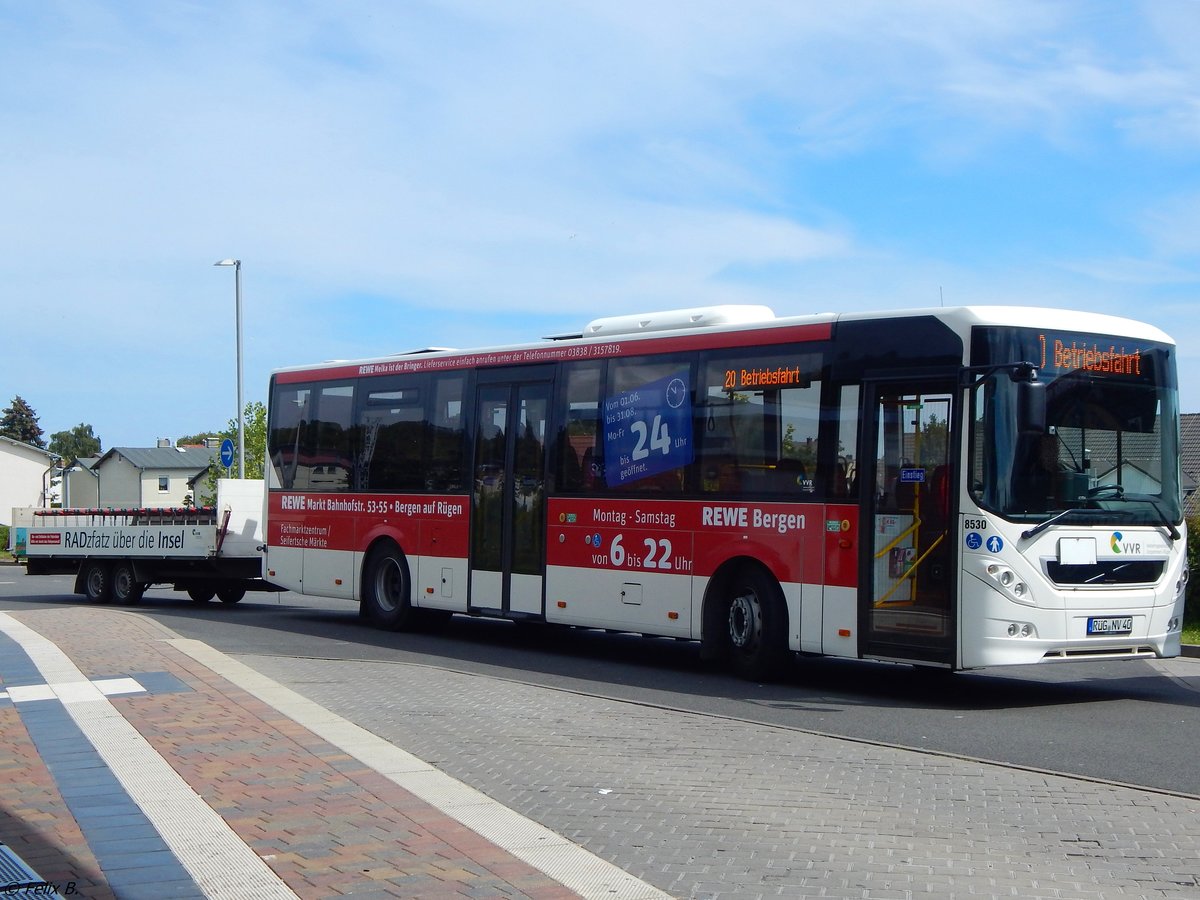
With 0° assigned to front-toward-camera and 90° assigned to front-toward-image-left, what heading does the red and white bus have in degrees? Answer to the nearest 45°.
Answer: approximately 315°

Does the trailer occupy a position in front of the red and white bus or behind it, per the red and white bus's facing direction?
behind
